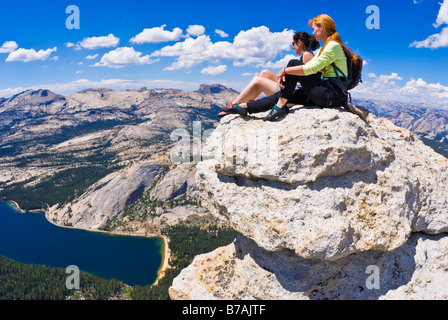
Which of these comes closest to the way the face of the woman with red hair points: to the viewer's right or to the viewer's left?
to the viewer's left

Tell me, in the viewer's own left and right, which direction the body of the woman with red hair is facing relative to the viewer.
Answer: facing to the left of the viewer

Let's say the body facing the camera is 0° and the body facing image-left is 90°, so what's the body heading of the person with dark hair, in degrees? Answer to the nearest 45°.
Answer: approximately 90°
